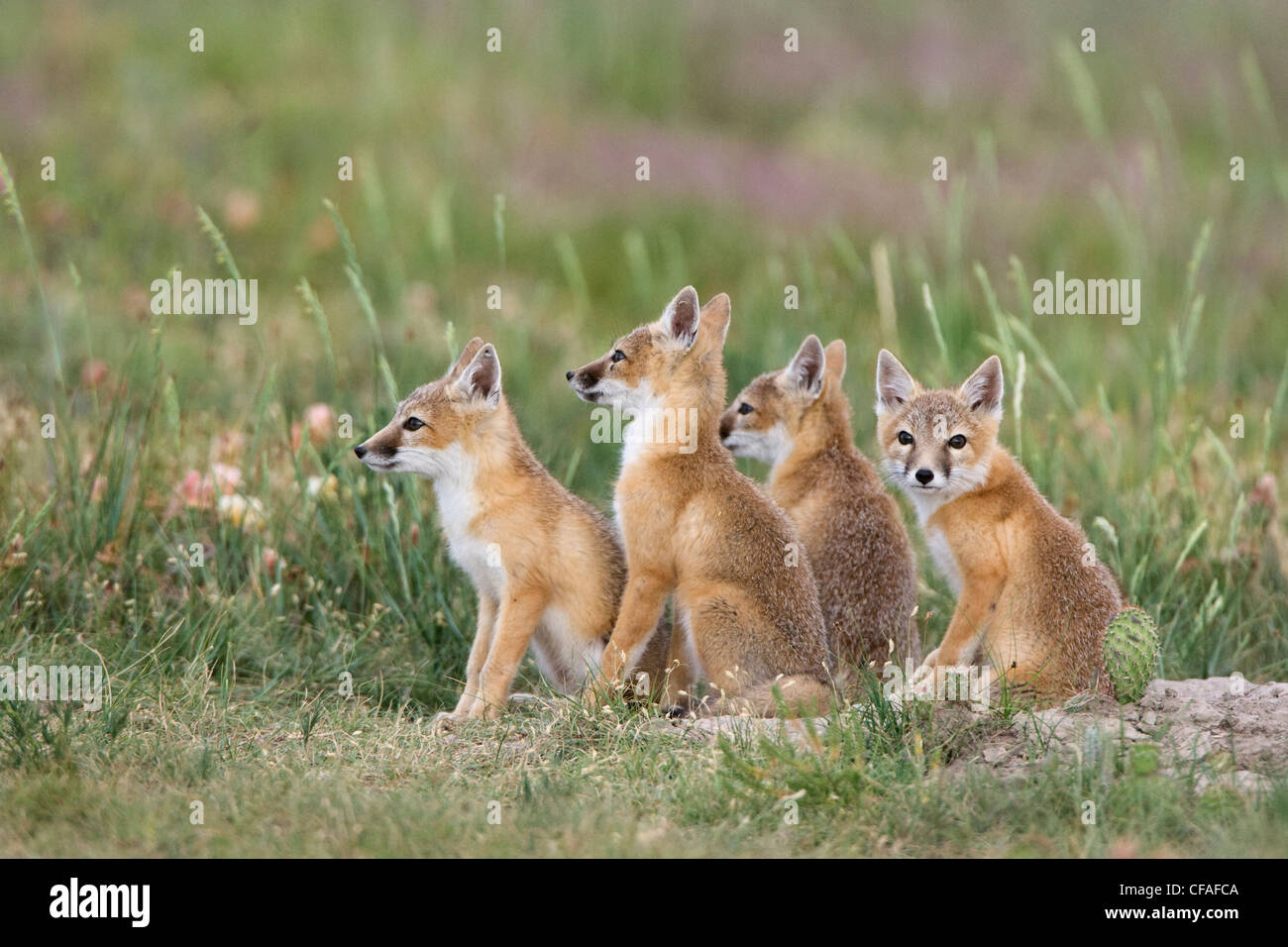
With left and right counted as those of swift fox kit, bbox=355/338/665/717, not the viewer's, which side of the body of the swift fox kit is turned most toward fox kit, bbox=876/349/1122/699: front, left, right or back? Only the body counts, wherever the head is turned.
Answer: back

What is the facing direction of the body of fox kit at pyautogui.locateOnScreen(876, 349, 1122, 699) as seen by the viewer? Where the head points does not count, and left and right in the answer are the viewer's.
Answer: facing to the left of the viewer

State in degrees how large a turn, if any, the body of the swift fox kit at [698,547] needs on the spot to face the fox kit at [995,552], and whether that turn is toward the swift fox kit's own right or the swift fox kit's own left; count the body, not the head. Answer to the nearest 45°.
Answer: approximately 180°

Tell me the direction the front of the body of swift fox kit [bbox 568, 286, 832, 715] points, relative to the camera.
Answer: to the viewer's left

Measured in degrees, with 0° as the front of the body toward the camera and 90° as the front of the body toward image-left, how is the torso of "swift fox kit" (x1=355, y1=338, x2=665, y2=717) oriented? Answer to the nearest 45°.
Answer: approximately 90°

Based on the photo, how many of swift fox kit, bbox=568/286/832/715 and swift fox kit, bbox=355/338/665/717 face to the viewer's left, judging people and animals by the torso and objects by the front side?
2

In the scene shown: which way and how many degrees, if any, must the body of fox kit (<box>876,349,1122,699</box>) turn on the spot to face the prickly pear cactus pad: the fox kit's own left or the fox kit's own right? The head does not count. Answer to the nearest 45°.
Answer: approximately 135° to the fox kit's own left

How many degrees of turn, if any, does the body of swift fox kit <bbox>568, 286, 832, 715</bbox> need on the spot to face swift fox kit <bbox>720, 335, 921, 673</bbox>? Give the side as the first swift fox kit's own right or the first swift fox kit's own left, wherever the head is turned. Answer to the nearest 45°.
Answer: approximately 135° to the first swift fox kit's own right

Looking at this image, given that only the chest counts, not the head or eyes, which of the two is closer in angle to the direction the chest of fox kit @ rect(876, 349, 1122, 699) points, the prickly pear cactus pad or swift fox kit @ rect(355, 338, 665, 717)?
the swift fox kit
